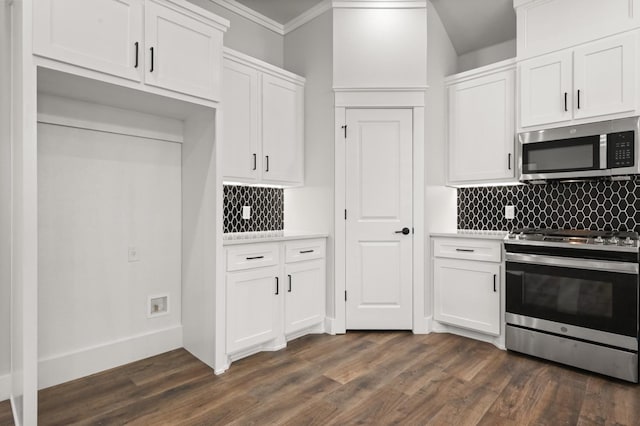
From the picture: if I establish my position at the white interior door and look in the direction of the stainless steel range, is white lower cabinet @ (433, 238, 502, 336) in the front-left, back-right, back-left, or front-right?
front-left

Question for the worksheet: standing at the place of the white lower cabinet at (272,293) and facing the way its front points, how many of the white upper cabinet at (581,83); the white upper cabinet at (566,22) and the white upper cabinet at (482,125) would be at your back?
0

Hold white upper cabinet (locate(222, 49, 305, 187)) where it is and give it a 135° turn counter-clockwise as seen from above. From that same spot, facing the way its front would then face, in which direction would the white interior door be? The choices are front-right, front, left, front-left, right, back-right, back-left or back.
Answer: right

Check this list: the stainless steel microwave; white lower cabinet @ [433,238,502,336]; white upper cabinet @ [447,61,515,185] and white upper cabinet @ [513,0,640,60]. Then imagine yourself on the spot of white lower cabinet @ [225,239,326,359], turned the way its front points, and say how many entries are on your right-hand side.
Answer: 0

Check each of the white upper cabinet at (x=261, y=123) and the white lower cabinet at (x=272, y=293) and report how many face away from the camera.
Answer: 0

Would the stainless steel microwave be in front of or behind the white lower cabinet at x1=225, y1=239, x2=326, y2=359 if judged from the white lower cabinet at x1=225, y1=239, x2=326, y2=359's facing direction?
in front

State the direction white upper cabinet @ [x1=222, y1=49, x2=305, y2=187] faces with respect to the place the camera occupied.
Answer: facing the viewer and to the right of the viewer

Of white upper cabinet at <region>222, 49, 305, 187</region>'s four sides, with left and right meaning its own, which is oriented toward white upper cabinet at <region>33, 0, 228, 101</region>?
right

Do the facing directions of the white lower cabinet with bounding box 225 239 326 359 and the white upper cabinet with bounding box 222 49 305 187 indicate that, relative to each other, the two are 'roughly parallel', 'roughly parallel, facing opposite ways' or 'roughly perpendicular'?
roughly parallel
